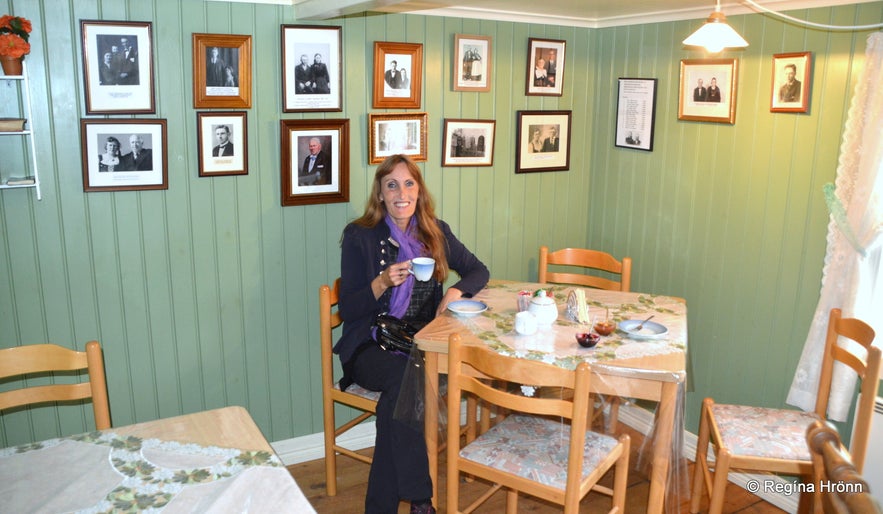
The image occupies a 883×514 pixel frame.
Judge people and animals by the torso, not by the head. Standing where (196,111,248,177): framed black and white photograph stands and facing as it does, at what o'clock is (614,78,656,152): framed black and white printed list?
(614,78,656,152): framed black and white printed list is roughly at 9 o'clock from (196,111,248,177): framed black and white photograph.

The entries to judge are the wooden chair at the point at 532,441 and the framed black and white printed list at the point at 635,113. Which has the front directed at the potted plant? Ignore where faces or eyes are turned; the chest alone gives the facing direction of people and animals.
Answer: the framed black and white printed list

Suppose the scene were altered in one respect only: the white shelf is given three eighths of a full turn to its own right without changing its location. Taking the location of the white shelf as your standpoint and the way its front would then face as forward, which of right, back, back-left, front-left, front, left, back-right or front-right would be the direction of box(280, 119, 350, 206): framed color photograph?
back-right

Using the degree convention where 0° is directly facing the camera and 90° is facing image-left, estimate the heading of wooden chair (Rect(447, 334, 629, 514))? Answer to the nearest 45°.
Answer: approximately 225°

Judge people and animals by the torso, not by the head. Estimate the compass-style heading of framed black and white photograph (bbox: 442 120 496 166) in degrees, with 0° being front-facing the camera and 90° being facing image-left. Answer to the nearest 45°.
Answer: approximately 0°

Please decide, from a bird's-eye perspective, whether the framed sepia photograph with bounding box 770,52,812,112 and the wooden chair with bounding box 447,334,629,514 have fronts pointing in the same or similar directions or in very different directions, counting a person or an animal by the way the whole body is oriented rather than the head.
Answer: very different directions

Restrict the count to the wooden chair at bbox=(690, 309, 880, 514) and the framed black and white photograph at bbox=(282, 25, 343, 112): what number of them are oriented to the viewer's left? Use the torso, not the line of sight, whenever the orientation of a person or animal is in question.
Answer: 1

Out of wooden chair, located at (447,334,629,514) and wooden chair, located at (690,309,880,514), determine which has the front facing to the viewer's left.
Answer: wooden chair, located at (690,309,880,514)

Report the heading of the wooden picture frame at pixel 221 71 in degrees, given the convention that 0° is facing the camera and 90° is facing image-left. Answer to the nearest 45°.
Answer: approximately 0°
